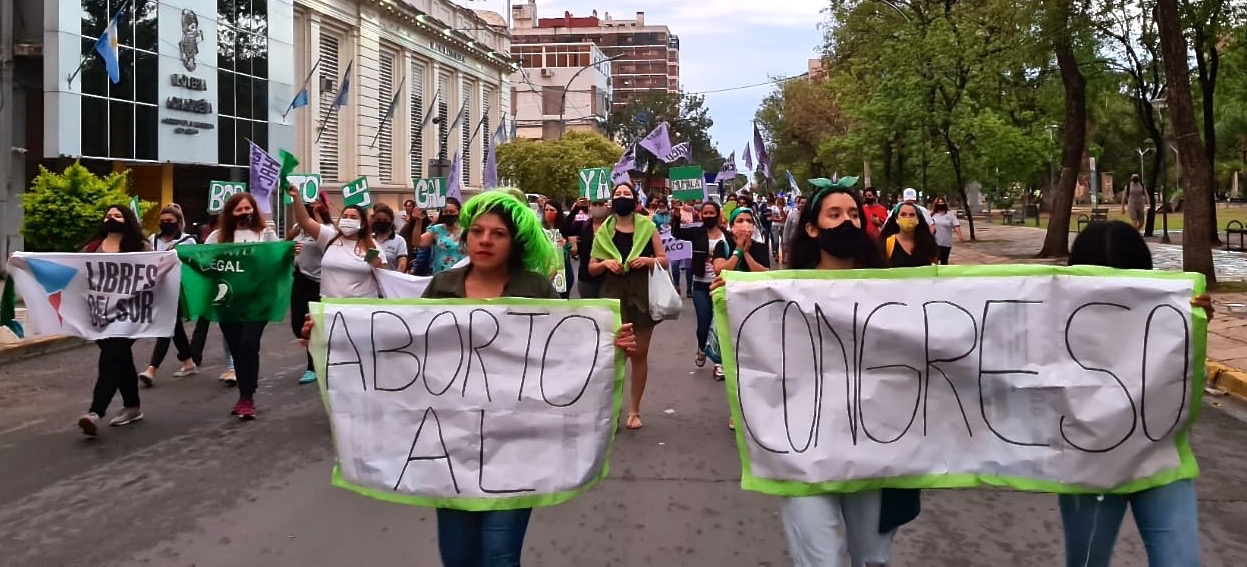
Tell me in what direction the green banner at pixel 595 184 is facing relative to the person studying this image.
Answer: facing the viewer

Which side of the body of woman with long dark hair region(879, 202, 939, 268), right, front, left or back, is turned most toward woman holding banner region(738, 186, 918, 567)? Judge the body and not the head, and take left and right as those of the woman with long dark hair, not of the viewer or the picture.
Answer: front

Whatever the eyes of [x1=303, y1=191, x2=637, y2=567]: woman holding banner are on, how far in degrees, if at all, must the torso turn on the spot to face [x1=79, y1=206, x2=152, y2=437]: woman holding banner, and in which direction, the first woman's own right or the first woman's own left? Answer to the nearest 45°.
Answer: approximately 135° to the first woman's own right

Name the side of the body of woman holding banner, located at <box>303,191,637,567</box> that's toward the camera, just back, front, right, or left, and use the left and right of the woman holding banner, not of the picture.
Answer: front
